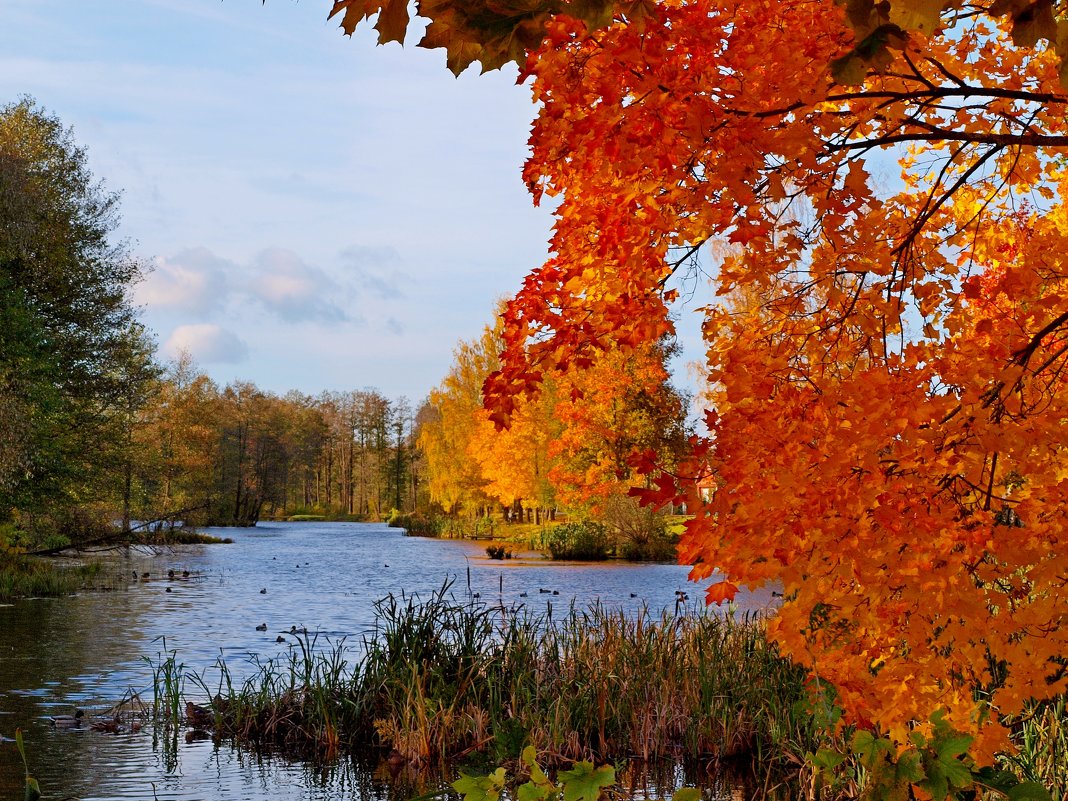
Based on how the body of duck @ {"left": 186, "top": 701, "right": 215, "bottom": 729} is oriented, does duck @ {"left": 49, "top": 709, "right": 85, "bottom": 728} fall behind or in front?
in front

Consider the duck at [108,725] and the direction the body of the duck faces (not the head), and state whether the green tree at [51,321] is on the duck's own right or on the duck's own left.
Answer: on the duck's own left

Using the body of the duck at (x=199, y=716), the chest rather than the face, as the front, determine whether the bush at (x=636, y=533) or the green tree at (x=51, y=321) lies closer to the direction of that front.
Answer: the green tree

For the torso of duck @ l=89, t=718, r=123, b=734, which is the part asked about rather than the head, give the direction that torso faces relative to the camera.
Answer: to the viewer's right

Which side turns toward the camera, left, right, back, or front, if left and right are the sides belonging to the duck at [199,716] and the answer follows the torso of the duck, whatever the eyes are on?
left

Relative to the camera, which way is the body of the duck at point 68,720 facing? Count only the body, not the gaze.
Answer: to the viewer's right

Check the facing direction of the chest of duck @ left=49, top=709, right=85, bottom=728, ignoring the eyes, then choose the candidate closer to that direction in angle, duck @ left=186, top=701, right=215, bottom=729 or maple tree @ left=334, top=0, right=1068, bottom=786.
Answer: the duck

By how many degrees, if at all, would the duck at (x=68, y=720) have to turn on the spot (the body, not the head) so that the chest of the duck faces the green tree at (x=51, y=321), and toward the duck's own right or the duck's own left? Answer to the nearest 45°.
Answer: approximately 90° to the duck's own left

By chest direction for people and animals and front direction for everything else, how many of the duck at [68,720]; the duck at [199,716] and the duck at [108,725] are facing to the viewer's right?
2
